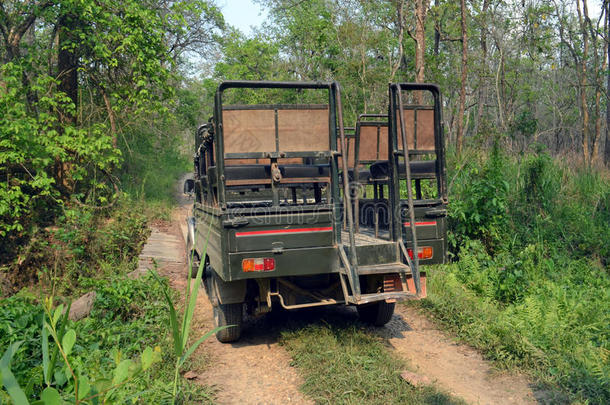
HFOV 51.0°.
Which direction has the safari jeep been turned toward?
away from the camera

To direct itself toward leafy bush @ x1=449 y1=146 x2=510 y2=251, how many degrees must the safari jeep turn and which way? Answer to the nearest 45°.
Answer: approximately 45° to its right

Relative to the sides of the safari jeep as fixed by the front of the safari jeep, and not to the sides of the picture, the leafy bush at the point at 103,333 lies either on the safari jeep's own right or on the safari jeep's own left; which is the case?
on the safari jeep's own left
